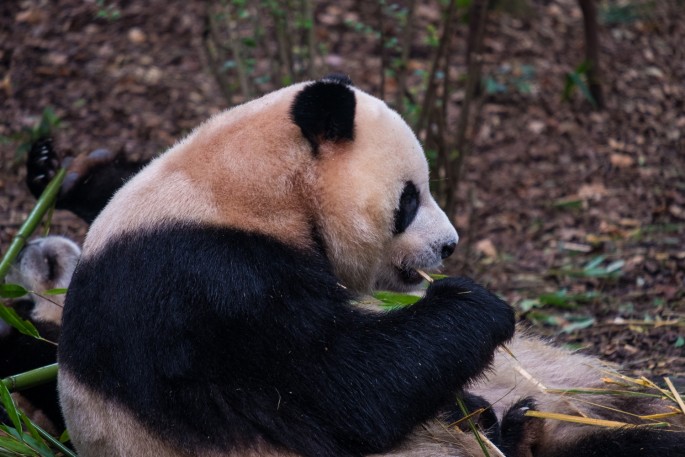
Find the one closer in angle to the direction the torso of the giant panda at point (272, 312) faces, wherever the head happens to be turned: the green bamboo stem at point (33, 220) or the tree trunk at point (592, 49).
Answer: the tree trunk

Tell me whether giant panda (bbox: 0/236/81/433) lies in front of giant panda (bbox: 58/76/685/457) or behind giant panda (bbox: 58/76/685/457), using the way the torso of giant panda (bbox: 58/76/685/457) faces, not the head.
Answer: behind

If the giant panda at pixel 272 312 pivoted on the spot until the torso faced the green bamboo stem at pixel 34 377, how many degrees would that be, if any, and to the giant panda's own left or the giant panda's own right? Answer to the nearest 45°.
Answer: approximately 180°

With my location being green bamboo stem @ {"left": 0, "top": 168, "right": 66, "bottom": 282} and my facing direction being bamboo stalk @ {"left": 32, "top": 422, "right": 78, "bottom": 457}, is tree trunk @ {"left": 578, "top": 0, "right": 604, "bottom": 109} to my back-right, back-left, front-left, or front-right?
back-left

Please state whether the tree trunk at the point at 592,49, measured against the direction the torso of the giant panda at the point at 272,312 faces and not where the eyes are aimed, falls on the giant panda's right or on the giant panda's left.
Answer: on the giant panda's left

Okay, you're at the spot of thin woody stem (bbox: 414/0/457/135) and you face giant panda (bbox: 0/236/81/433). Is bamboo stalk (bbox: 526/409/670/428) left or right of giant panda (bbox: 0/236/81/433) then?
left

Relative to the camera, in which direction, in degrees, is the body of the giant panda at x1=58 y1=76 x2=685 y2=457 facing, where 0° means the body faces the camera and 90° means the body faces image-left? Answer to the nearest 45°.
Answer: approximately 270°
